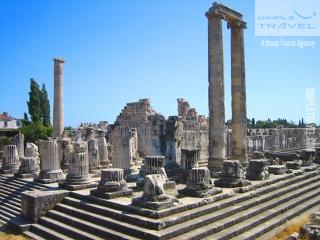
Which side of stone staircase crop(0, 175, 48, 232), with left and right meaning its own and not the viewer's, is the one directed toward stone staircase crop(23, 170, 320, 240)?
left

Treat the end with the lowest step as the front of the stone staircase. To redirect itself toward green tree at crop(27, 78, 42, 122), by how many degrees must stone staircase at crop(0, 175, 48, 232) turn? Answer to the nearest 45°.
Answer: approximately 135° to its right

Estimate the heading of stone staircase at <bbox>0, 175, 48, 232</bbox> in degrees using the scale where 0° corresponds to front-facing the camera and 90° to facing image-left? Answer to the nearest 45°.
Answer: approximately 45°

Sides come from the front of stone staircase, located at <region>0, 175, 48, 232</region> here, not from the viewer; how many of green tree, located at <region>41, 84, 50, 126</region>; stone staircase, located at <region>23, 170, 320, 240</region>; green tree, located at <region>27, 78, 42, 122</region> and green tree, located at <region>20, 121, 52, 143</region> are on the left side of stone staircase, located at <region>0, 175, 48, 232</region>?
1

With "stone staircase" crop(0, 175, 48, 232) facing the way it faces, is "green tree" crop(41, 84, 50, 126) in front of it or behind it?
behind

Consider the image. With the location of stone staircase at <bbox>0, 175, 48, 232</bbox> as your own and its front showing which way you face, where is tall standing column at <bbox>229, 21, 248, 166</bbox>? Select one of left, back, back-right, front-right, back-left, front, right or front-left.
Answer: back-left

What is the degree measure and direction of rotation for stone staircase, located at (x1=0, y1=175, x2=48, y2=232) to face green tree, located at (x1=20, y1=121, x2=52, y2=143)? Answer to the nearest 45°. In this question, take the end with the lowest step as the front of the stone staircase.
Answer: approximately 135° to its right

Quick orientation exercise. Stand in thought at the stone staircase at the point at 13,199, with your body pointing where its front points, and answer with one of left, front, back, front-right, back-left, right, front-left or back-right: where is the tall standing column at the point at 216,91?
back-left

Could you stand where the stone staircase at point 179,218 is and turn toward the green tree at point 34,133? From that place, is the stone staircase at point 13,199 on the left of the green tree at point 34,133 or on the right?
left
